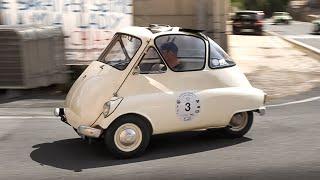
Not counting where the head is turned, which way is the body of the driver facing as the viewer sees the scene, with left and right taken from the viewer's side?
facing the viewer and to the left of the viewer

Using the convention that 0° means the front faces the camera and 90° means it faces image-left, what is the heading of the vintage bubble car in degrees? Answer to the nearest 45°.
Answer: approximately 45°

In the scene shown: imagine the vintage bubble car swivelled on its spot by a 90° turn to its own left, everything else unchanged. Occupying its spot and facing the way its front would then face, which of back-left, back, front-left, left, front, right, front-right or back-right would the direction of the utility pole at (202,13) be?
back-left

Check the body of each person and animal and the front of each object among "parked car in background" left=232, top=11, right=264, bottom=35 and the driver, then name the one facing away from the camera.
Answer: the parked car in background

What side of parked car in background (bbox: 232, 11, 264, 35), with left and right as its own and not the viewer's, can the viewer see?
back

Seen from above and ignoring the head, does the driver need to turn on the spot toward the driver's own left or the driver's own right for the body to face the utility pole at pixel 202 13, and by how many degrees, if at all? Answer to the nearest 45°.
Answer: approximately 135° to the driver's own right

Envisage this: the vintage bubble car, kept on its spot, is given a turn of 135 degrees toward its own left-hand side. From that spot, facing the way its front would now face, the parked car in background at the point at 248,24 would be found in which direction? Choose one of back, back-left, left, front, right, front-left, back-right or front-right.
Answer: left

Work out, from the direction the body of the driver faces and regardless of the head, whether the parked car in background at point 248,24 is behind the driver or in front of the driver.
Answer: behind
